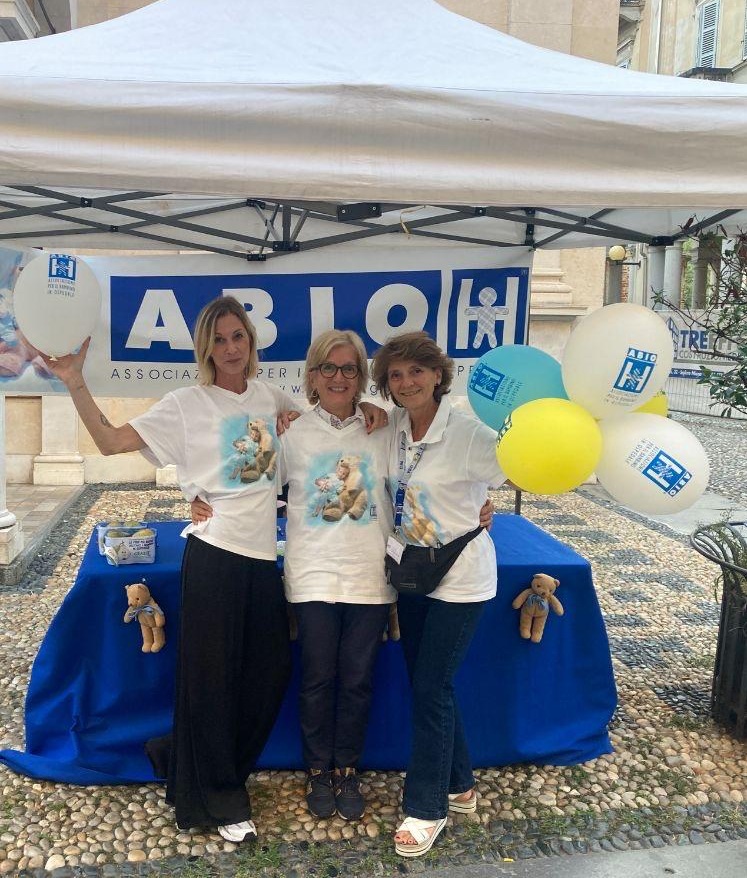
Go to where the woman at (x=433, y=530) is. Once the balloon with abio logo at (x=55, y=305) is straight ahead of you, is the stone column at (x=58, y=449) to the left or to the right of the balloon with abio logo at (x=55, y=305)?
right

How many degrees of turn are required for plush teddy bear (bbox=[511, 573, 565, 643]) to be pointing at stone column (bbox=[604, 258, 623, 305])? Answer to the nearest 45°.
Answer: approximately 180°

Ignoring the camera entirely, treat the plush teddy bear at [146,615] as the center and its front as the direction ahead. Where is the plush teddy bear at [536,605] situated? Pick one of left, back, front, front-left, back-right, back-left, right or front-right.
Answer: back-left

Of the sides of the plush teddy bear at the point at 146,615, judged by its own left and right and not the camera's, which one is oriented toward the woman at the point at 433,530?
left

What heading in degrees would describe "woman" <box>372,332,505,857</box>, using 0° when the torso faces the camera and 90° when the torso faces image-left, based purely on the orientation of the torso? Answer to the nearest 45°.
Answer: approximately 45°

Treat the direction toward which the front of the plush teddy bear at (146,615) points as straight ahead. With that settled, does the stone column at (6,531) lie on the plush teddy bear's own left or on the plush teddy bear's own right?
on the plush teddy bear's own right

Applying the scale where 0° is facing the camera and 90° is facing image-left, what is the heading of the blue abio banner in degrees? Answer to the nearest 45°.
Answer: approximately 0°

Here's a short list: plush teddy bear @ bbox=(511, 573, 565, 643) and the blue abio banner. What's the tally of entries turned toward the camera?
2
